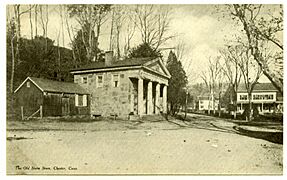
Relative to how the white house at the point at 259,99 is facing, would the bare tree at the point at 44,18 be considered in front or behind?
in front

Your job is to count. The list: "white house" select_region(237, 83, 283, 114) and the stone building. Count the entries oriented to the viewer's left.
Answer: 0

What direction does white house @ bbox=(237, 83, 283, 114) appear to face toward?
toward the camera

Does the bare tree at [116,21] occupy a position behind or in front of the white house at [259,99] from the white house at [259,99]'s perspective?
in front

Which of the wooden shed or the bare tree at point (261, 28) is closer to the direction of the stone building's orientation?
the bare tree

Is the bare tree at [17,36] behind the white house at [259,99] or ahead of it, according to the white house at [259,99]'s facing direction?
ahead
